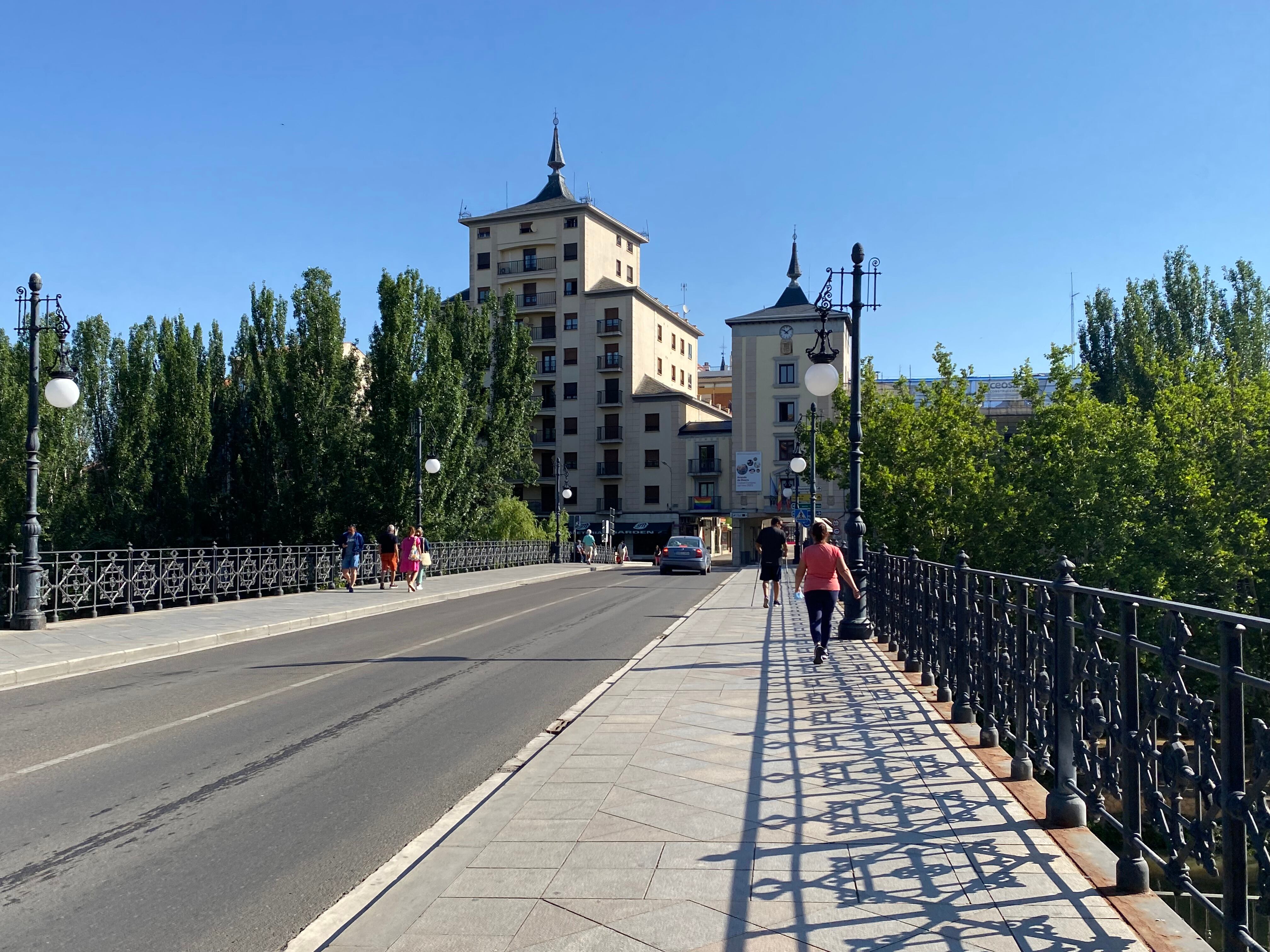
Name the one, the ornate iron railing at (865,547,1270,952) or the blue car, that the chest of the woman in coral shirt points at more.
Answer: the blue car

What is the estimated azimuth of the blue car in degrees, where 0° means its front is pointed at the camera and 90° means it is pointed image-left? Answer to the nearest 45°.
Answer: approximately 180°

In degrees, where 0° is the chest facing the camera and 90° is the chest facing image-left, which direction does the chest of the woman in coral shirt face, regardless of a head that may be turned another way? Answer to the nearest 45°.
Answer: approximately 180°

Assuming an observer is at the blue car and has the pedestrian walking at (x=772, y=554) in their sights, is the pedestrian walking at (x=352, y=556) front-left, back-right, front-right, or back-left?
front-right

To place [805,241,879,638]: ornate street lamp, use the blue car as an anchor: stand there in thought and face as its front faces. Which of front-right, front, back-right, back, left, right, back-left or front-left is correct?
back

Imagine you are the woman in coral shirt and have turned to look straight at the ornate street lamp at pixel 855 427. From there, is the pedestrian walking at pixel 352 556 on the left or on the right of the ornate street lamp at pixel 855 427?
left

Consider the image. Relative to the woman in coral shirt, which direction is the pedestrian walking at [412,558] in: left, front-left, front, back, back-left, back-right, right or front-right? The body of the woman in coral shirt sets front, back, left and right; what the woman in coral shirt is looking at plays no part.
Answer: front-left

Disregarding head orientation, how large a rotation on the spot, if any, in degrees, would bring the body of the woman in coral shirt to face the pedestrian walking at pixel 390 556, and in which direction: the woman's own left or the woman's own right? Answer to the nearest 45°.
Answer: approximately 45° to the woman's own left

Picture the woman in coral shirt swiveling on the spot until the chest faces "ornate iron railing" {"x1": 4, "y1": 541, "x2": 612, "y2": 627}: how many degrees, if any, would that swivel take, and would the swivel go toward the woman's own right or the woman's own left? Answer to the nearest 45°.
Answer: approximately 45° to the woman's own left

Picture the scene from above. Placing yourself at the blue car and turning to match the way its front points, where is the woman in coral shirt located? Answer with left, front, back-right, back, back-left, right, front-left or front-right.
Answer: back

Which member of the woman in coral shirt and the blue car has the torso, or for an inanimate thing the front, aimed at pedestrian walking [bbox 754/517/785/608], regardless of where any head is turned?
the woman in coral shirt
